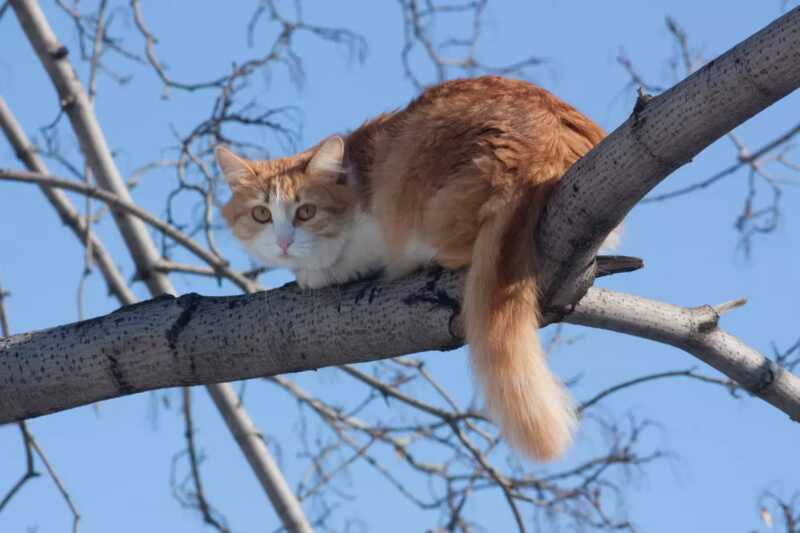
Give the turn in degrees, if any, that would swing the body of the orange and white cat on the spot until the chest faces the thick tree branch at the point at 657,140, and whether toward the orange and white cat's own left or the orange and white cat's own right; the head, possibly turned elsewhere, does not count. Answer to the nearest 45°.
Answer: approximately 135° to the orange and white cat's own left

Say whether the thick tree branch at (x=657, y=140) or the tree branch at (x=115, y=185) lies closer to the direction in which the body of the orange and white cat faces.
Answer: the tree branch

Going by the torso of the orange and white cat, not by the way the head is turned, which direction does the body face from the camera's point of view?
to the viewer's left

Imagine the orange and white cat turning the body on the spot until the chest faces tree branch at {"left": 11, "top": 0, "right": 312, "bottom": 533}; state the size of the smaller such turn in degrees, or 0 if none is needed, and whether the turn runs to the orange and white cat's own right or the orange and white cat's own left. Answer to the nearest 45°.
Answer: approximately 45° to the orange and white cat's own right

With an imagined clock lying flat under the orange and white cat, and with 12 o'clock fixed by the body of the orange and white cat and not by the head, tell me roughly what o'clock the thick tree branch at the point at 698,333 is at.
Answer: The thick tree branch is roughly at 5 o'clock from the orange and white cat.

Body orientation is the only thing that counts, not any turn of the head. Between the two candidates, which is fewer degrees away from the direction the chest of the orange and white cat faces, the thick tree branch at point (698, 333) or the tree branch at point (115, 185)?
the tree branch
